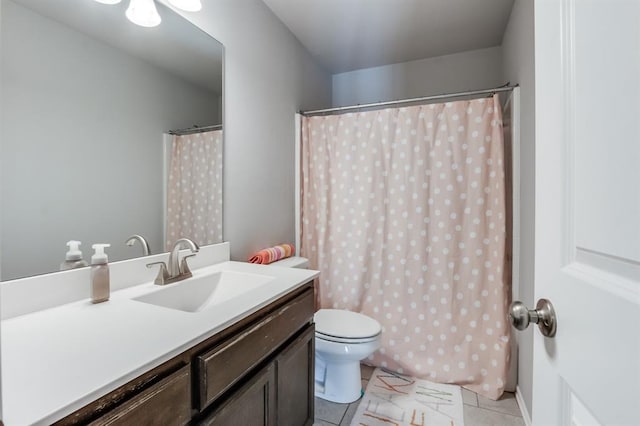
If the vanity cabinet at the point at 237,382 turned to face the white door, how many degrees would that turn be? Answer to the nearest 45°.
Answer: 0° — it already faces it

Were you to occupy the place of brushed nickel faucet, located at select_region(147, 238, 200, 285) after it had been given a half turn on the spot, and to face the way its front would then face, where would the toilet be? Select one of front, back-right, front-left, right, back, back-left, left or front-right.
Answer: back-right

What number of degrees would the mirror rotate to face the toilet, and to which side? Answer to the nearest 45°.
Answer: approximately 45° to its left

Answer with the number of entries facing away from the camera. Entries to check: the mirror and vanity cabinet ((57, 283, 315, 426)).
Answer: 0

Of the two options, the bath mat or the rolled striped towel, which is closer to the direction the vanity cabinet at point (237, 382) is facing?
the bath mat

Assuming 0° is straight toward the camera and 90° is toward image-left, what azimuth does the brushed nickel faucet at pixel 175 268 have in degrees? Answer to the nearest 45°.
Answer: approximately 315°

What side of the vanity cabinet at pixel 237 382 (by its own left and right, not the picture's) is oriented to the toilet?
left
